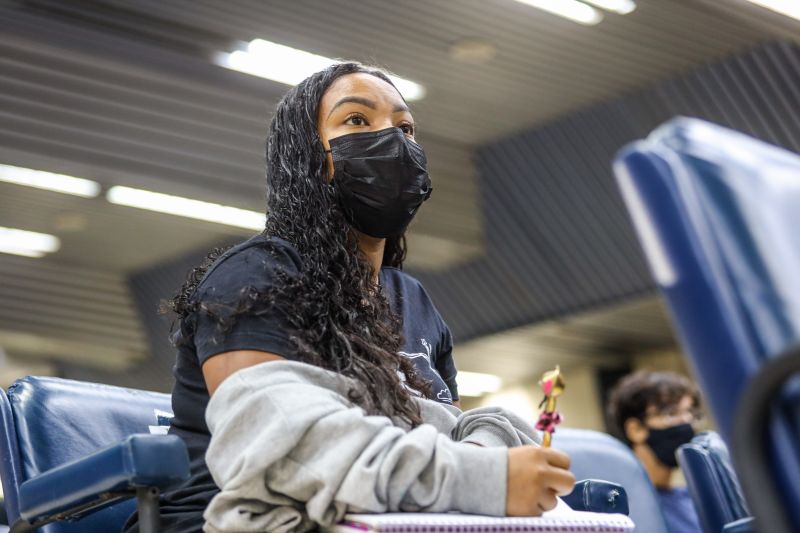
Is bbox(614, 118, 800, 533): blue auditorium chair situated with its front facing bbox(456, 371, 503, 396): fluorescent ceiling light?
no

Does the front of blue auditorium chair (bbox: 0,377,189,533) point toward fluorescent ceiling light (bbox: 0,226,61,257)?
no

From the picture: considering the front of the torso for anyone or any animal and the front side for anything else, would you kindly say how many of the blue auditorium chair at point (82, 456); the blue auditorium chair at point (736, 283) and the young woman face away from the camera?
0

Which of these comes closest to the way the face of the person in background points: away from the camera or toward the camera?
toward the camera

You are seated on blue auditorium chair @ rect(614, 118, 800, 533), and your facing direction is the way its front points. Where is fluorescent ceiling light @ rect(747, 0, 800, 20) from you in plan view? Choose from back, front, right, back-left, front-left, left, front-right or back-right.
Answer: back-left

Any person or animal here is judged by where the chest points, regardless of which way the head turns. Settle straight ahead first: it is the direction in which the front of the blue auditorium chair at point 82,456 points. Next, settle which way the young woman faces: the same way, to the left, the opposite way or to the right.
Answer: the same way

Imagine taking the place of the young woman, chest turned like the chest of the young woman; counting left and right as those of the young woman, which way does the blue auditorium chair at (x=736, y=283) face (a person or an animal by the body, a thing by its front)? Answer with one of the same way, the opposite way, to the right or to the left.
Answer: the same way
